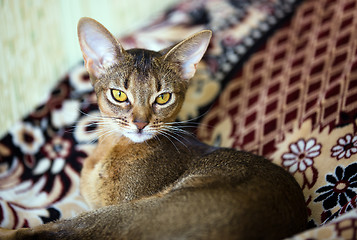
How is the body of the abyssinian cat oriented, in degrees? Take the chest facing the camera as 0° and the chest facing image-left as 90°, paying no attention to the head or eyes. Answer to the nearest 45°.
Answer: approximately 90°
